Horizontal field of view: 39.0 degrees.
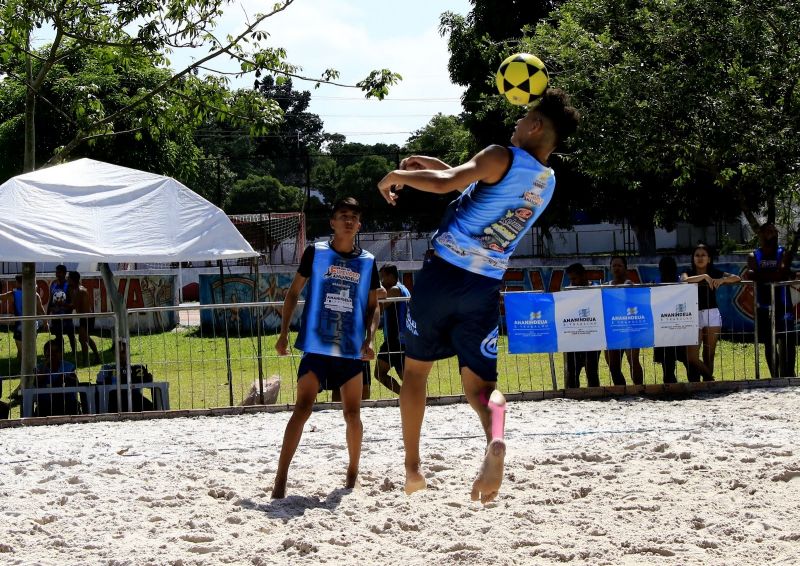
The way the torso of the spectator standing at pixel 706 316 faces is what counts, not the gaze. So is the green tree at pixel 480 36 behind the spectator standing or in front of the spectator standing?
behind

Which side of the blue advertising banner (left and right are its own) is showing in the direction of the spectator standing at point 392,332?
right

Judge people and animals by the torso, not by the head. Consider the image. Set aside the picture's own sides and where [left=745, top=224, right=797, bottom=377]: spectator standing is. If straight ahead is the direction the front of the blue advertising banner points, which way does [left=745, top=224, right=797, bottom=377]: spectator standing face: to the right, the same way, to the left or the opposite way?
the same way

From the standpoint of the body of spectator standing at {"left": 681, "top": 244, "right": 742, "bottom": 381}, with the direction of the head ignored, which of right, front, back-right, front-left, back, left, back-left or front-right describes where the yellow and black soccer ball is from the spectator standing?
front

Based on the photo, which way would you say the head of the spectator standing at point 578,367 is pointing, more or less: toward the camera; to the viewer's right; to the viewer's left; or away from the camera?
toward the camera

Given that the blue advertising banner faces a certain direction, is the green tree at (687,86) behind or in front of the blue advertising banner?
behind

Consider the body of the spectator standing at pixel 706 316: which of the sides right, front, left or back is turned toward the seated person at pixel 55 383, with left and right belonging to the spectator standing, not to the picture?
right

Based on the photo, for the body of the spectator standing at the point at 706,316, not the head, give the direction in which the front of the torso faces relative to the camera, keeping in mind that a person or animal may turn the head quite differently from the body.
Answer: toward the camera

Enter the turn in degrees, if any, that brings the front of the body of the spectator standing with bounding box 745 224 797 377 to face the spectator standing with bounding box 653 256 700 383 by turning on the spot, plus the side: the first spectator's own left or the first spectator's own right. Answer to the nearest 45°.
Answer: approximately 45° to the first spectator's own right

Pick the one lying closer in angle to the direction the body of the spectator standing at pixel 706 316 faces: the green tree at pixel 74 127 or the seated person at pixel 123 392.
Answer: the seated person

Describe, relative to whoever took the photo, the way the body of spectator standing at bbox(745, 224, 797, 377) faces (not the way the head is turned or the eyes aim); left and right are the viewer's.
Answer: facing the viewer

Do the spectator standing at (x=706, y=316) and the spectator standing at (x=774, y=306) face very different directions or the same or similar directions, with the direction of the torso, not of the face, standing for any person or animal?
same or similar directions

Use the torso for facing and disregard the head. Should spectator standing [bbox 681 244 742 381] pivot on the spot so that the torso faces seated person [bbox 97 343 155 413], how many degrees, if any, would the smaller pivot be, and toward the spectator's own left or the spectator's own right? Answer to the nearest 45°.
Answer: approximately 45° to the spectator's own right

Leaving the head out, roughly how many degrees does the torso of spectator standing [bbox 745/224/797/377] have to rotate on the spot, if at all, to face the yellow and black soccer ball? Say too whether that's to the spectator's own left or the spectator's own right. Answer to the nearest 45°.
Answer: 0° — they already face it

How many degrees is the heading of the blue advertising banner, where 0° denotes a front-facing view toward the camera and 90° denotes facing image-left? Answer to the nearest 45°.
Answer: approximately 0°

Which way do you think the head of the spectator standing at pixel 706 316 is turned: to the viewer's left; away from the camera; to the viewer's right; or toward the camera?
toward the camera

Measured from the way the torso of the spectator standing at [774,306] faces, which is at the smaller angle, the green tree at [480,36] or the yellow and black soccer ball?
the yellow and black soccer ball
